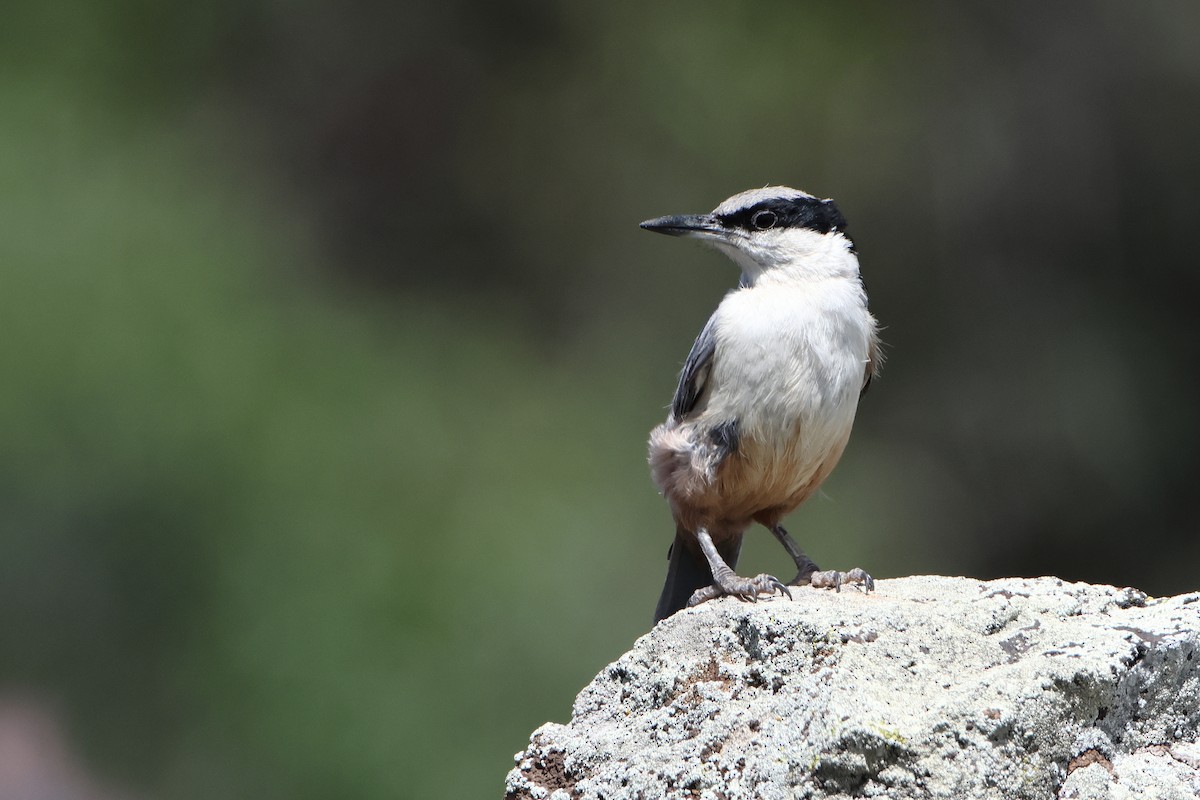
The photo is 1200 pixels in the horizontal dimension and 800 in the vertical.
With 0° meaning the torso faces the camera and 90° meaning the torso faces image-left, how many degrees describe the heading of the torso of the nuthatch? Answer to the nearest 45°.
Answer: approximately 315°
